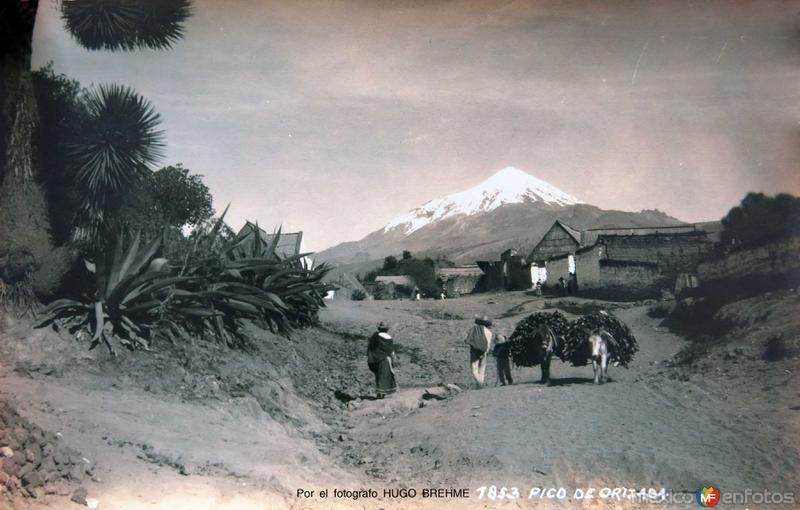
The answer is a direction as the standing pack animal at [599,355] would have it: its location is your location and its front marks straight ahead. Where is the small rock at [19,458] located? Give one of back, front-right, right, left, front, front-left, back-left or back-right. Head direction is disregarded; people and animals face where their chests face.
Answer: front-right

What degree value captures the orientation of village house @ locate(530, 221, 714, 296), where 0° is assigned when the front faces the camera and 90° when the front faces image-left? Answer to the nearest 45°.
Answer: approximately 45°

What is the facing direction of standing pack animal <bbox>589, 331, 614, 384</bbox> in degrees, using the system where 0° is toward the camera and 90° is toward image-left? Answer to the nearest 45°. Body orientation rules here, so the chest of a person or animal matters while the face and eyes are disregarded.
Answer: approximately 0°

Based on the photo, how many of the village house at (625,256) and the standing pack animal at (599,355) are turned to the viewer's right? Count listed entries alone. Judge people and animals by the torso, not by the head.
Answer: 0

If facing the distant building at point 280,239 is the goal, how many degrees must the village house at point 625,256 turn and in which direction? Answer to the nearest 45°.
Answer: approximately 45° to its right

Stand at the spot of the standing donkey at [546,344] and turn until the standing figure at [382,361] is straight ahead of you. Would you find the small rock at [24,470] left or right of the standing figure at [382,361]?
left

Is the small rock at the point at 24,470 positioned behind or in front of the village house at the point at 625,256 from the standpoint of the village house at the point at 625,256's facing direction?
in front

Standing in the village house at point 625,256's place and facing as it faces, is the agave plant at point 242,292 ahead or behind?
ahead

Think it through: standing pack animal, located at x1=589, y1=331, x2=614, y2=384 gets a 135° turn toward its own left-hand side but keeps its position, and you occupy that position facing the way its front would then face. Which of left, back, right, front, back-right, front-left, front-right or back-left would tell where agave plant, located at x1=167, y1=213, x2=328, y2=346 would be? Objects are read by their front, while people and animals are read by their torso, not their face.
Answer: back-left

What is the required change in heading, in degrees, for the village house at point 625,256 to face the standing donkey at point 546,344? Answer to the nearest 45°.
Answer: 0° — it already faces it
